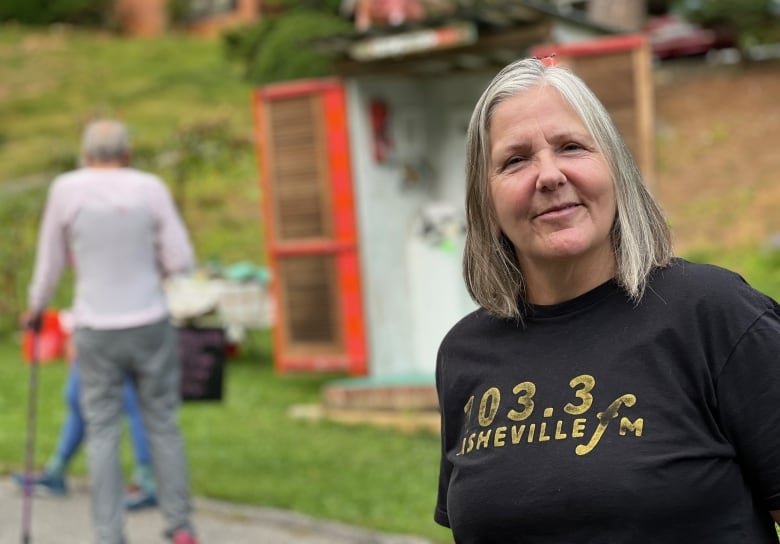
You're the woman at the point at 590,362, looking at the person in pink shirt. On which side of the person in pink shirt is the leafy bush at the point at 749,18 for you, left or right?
right

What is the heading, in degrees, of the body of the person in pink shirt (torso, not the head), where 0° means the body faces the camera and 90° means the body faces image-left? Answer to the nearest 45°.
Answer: approximately 180°

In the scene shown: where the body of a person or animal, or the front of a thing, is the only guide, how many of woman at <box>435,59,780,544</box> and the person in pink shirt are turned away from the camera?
1

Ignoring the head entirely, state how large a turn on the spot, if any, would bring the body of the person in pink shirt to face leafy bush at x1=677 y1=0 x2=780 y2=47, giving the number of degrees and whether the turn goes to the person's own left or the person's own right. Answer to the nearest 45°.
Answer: approximately 45° to the person's own right

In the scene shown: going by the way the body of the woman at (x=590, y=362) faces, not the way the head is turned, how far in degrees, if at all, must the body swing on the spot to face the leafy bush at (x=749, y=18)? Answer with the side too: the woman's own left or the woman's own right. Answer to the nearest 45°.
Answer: approximately 135° to the woman's own right

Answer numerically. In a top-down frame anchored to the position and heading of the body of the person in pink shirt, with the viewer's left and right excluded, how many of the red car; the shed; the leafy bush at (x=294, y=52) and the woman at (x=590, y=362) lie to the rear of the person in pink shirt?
1

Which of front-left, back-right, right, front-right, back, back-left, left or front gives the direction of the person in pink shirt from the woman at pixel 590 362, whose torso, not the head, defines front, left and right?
right

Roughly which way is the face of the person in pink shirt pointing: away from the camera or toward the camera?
away from the camera

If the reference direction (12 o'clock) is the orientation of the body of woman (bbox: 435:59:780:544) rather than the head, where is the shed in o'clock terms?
The shed is roughly at 4 o'clock from the woman.

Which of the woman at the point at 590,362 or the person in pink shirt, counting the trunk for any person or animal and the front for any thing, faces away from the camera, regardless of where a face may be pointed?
the person in pink shirt

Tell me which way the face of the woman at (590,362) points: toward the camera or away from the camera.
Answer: toward the camera

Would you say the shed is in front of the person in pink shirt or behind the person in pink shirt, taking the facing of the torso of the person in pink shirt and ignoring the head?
in front

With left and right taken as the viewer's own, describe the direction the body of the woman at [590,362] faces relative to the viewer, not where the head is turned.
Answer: facing the viewer and to the left of the viewer

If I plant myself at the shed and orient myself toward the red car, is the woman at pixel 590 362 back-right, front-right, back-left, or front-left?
back-right

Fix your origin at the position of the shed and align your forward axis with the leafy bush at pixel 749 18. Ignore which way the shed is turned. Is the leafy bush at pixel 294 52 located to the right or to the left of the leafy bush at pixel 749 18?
left
